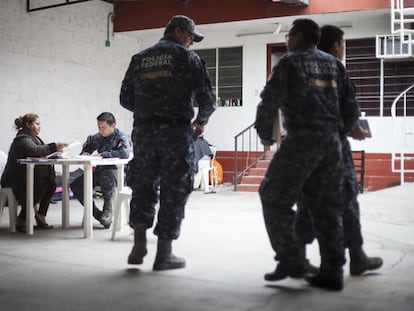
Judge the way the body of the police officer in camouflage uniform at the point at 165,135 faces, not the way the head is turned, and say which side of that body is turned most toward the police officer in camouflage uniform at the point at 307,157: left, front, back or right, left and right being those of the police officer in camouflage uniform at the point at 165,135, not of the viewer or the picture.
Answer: right

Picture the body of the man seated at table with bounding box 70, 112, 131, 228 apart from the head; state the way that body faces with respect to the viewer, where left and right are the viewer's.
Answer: facing the viewer and to the left of the viewer

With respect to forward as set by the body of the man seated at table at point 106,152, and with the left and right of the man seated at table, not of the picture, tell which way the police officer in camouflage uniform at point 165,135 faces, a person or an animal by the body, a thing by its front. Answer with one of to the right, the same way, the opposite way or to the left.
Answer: the opposite way

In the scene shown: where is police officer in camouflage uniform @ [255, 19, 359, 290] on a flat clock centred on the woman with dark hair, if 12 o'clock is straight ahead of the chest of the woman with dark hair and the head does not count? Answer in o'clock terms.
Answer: The police officer in camouflage uniform is roughly at 2 o'clock from the woman with dark hair.

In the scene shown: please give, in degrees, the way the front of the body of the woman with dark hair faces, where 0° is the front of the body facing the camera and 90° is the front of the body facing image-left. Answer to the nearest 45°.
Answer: approximately 270°

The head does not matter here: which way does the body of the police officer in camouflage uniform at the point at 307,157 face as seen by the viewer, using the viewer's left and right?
facing away from the viewer and to the left of the viewer

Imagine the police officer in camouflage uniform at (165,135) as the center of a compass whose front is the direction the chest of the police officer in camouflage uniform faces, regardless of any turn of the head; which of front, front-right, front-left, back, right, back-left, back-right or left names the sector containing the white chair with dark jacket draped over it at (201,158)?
front-left
